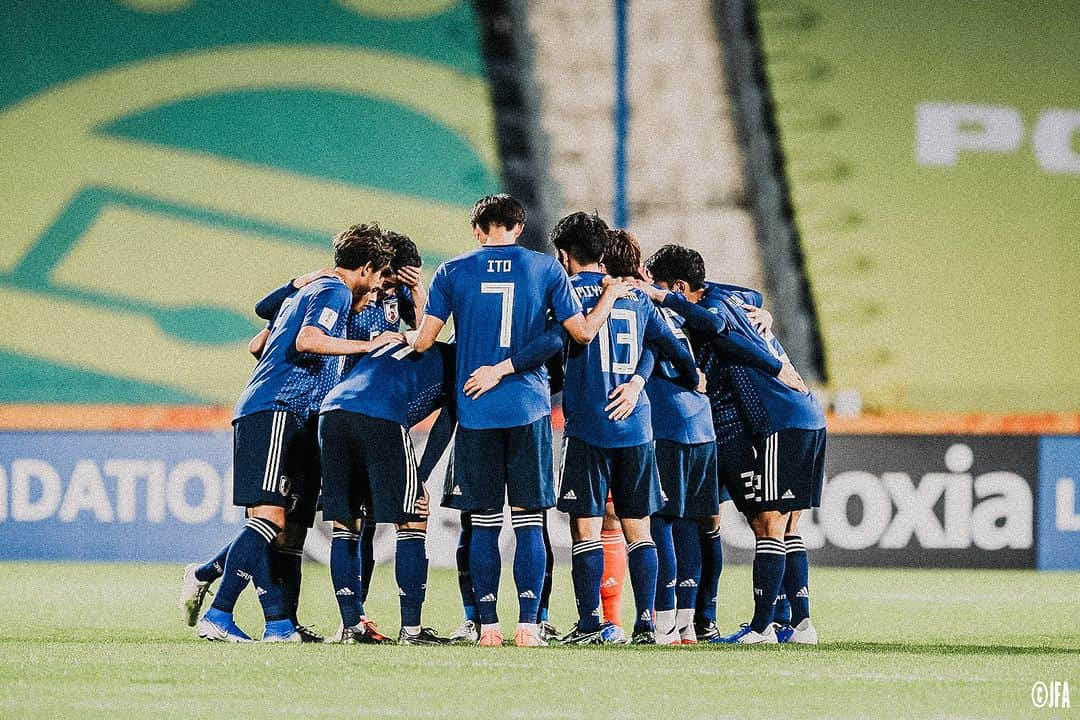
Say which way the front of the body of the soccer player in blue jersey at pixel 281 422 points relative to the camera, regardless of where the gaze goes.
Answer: to the viewer's right

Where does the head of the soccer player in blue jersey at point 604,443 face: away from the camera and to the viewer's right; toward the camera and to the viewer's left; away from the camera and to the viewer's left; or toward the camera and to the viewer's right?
away from the camera and to the viewer's left

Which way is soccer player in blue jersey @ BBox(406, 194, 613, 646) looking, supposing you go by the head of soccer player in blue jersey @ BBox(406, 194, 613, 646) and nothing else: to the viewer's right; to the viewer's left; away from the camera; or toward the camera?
away from the camera

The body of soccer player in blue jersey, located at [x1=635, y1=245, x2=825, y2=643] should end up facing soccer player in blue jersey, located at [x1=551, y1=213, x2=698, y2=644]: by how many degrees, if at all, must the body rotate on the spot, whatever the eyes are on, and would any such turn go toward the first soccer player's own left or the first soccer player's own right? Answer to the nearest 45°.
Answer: approximately 45° to the first soccer player's own left

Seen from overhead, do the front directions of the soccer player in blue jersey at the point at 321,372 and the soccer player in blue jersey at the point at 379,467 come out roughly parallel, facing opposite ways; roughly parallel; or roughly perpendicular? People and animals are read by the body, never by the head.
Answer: roughly perpendicular

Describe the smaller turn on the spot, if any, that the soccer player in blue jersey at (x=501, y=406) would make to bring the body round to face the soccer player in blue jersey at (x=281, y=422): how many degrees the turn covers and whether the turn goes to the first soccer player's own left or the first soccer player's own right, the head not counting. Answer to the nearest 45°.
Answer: approximately 90° to the first soccer player's own left

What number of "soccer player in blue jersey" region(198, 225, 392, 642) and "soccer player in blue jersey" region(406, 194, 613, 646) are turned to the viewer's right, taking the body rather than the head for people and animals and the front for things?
1

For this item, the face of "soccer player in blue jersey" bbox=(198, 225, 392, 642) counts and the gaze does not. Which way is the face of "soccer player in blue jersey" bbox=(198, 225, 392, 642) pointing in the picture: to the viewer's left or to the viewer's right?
to the viewer's right

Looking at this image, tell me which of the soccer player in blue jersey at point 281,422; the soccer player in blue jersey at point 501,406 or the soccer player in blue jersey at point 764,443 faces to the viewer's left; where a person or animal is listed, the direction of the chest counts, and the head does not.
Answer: the soccer player in blue jersey at point 764,443

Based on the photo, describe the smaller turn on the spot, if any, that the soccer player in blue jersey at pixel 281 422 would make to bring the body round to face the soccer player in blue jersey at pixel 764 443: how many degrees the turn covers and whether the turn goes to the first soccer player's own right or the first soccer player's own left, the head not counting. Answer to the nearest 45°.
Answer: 0° — they already face them

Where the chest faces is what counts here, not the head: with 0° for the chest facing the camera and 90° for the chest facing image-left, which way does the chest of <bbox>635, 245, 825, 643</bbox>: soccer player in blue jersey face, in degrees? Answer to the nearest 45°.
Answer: approximately 90°

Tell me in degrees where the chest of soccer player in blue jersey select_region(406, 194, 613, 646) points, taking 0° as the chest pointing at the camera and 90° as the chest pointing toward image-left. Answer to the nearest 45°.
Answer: approximately 180°
